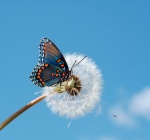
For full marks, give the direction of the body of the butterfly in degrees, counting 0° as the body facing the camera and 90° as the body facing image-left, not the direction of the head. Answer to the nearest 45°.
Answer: approximately 270°
